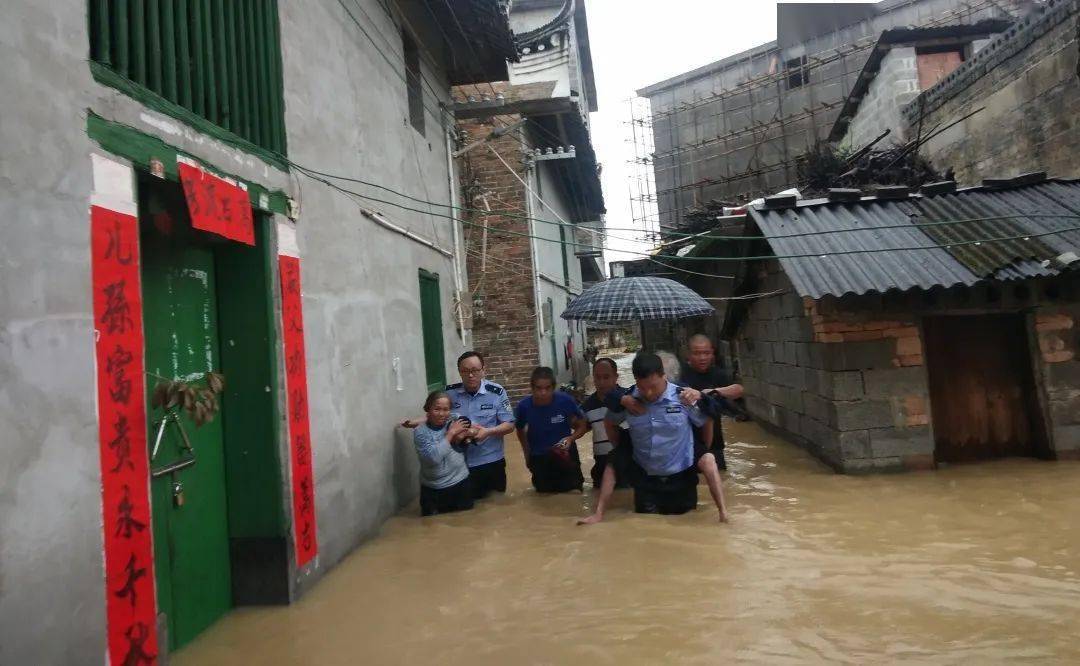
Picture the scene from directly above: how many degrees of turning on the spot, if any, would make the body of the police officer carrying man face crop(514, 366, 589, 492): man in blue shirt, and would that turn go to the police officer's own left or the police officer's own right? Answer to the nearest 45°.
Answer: approximately 135° to the police officer's own right

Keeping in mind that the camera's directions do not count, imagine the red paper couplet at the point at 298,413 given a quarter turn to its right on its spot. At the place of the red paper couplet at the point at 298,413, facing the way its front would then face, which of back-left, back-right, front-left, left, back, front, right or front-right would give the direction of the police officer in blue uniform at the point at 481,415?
back

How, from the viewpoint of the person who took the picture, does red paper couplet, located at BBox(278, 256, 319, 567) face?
facing the viewer and to the right of the viewer

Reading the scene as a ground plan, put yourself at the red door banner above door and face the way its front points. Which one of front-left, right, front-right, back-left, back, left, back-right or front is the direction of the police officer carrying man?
front-left

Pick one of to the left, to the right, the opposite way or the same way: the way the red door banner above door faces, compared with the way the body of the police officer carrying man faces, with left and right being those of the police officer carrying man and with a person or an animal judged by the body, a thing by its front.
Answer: to the left

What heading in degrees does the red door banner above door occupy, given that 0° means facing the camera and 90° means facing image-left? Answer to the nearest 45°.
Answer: approximately 315°

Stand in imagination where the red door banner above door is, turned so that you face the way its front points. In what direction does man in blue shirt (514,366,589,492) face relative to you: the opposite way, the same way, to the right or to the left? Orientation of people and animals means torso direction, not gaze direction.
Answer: to the right

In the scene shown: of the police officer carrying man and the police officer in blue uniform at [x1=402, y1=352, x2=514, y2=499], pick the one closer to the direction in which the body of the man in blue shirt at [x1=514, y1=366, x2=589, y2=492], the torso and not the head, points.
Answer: the police officer carrying man

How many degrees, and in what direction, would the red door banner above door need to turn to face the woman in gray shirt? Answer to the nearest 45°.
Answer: approximately 90° to its left

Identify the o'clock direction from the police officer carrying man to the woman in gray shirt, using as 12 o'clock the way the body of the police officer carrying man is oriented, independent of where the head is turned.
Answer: The woman in gray shirt is roughly at 3 o'clock from the police officer carrying man.

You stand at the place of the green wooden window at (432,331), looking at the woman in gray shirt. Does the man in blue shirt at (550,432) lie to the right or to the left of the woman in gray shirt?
left

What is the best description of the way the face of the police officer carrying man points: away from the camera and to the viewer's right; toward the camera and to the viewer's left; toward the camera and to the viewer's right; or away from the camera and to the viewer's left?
toward the camera and to the viewer's left

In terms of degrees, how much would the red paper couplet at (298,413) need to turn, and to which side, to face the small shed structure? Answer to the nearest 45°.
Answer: approximately 45° to its left

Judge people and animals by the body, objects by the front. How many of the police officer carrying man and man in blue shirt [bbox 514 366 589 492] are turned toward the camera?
2

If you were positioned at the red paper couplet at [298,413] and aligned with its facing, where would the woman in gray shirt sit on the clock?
The woman in gray shirt is roughly at 9 o'clock from the red paper couplet.
